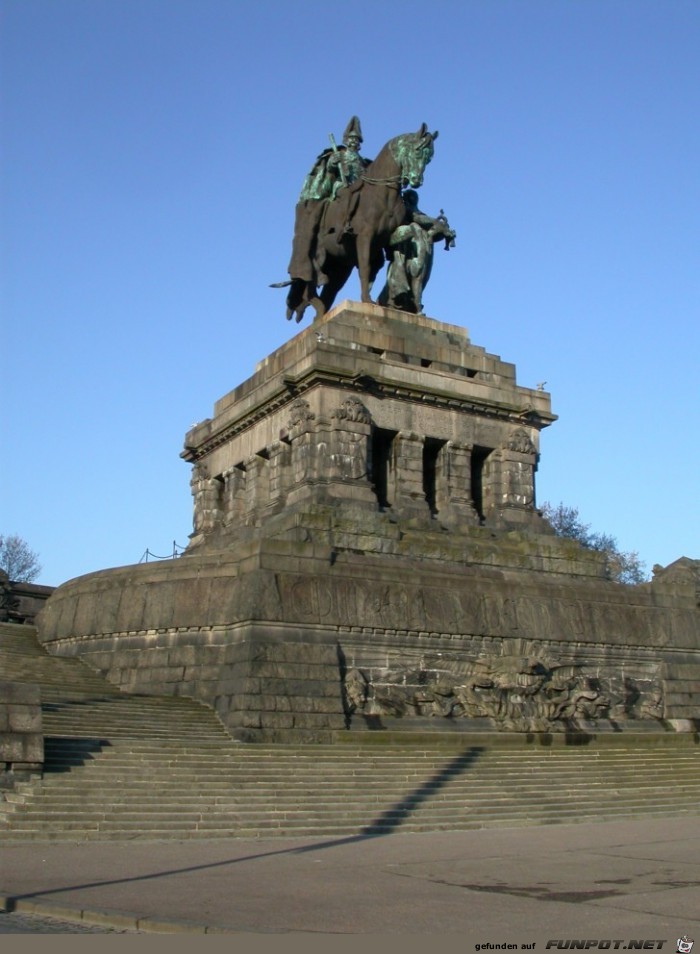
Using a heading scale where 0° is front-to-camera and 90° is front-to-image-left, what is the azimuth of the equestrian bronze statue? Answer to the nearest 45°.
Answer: approximately 315°
